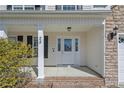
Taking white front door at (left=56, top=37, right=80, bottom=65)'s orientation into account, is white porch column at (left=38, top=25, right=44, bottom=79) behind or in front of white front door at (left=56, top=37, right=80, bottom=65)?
in front

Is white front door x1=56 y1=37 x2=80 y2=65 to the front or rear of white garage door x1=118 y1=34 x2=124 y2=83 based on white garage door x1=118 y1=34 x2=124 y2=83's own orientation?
to the rear

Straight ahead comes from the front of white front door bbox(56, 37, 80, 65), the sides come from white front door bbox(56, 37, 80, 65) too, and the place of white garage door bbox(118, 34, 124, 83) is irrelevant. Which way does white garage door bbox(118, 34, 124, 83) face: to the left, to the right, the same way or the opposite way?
the same way

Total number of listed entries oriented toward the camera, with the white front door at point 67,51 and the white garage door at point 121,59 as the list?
2

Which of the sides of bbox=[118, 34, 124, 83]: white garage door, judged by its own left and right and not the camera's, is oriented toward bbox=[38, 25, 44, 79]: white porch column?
right

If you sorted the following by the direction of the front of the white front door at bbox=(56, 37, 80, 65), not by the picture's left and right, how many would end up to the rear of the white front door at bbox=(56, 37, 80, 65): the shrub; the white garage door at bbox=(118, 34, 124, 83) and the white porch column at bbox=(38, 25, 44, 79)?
0

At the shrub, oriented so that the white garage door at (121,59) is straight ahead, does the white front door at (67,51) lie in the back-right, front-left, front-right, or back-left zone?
front-left

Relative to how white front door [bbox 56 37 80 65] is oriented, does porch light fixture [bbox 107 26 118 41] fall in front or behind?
in front

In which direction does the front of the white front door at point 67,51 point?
toward the camera

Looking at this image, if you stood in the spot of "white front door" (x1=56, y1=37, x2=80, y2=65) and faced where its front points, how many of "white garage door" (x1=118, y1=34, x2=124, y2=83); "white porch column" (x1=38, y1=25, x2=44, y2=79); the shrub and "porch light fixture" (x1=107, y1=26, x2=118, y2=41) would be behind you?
0

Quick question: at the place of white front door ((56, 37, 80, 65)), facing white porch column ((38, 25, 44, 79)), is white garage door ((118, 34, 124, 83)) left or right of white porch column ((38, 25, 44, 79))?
left

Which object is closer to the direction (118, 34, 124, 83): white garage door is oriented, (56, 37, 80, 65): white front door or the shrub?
the shrub

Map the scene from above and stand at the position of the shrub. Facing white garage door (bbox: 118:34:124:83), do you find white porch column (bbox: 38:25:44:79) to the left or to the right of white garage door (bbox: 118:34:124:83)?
left

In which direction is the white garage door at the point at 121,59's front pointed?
toward the camera
